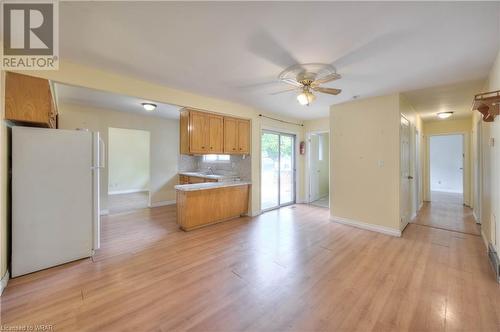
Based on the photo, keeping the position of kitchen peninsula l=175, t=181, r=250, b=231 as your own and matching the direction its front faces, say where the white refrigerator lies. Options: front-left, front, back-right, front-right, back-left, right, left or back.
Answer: left

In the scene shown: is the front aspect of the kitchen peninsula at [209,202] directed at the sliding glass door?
no

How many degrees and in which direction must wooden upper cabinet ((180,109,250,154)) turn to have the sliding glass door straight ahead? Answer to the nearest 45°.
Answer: approximately 90° to its left

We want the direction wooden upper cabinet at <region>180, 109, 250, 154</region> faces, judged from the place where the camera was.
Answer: facing the viewer and to the right of the viewer

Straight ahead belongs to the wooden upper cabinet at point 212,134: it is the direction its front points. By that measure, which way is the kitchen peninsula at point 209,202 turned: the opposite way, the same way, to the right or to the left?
the opposite way
